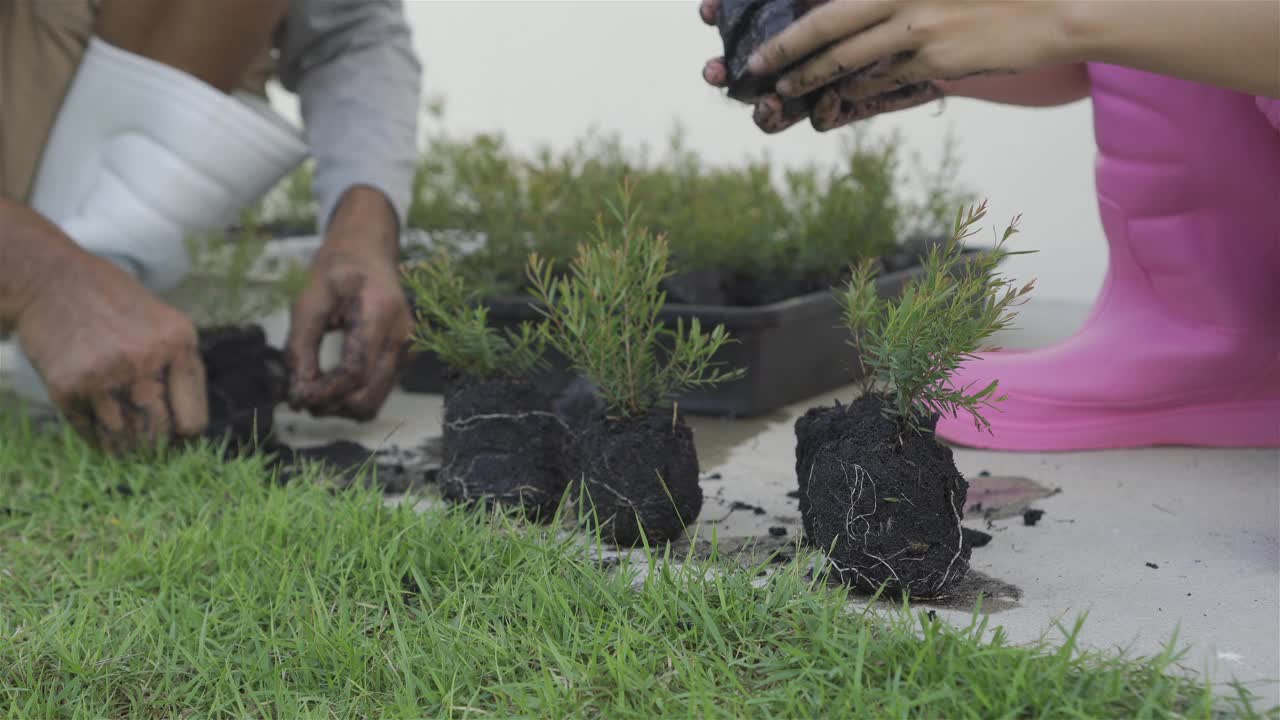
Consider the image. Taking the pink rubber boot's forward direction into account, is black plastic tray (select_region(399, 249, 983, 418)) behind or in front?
in front

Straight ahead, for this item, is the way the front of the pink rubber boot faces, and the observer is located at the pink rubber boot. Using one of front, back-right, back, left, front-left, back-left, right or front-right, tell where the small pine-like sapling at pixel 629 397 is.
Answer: front-left

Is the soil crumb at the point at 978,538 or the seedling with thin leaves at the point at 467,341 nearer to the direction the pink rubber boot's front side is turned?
the seedling with thin leaves

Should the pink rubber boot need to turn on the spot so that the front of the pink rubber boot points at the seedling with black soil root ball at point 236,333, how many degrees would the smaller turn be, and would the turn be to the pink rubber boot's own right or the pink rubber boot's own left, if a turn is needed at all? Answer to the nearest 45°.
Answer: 0° — it already faces it

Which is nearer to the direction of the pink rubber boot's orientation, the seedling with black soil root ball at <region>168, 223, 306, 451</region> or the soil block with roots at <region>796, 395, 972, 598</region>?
the seedling with black soil root ball

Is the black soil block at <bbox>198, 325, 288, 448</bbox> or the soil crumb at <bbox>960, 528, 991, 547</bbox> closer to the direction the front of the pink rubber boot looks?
the black soil block

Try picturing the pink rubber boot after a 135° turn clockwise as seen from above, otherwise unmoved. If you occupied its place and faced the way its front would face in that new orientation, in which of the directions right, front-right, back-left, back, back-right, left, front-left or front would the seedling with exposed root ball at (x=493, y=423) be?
back

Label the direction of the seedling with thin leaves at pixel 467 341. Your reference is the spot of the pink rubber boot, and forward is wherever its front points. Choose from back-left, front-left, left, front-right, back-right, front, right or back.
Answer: front-left

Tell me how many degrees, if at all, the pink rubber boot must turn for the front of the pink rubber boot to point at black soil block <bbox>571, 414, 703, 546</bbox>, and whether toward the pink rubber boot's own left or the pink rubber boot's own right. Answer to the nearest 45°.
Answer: approximately 45° to the pink rubber boot's own left

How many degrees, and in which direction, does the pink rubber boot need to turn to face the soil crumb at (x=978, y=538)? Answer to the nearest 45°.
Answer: approximately 90° to its left

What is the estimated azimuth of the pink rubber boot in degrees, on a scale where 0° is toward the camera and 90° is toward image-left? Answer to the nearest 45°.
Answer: approximately 90°

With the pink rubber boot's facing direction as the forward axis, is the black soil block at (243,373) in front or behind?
in front
